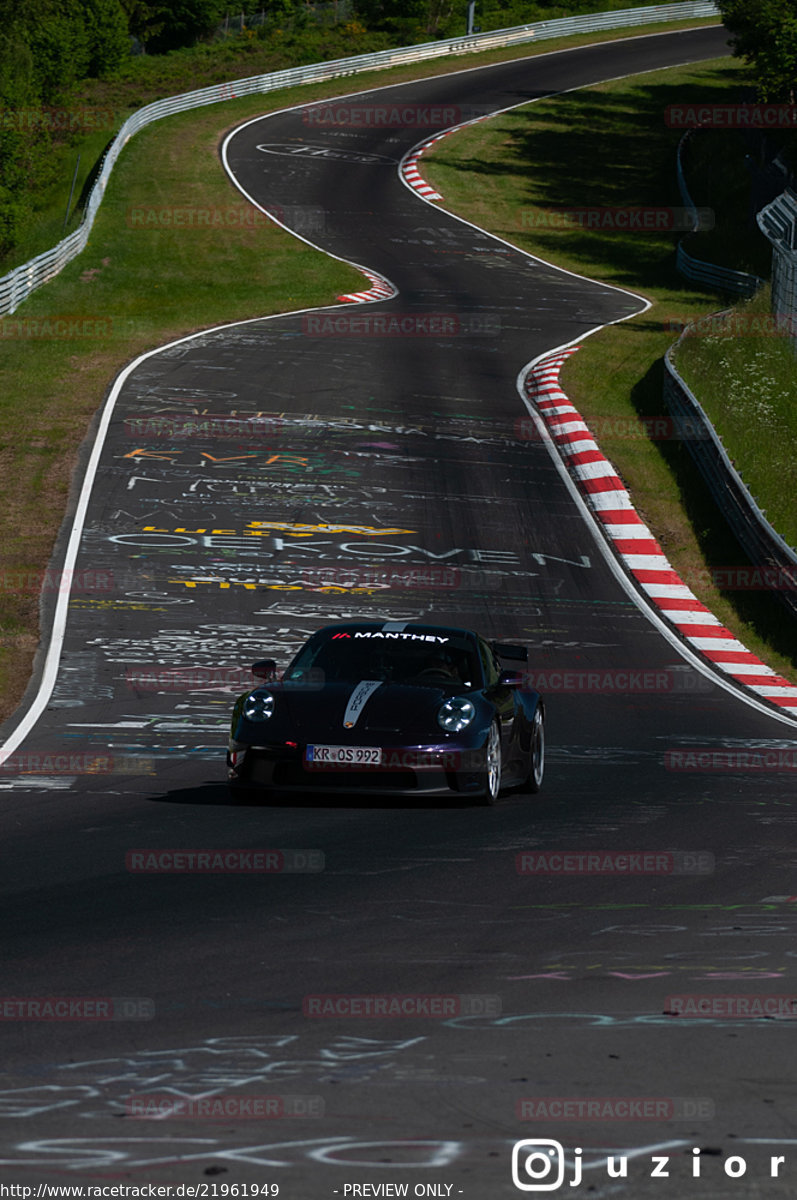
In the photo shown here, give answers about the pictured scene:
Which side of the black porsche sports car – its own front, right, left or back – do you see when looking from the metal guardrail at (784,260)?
back

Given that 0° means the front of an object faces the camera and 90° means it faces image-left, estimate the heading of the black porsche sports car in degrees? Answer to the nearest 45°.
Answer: approximately 0°

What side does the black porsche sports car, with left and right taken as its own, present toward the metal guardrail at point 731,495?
back
